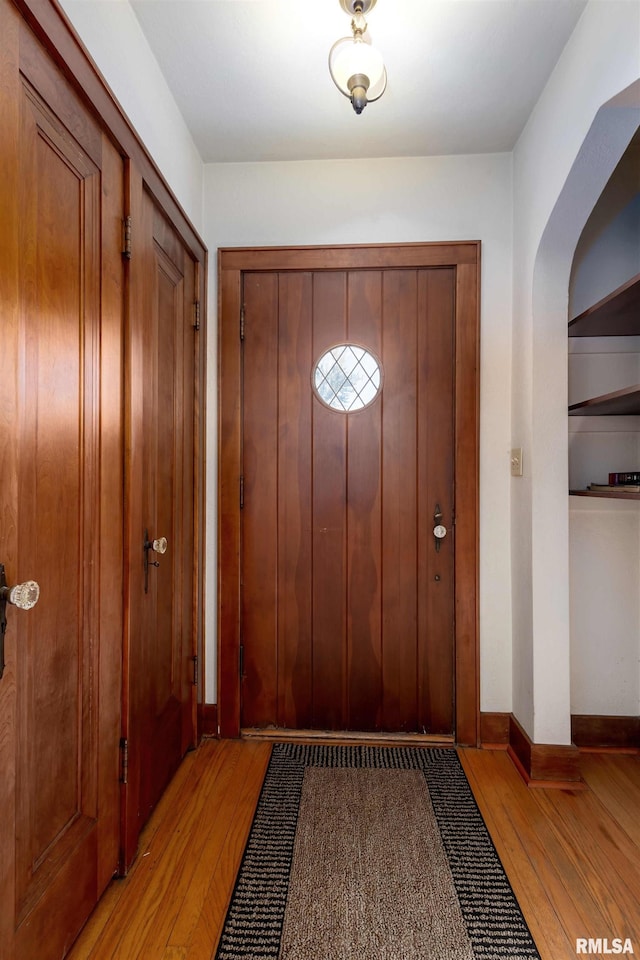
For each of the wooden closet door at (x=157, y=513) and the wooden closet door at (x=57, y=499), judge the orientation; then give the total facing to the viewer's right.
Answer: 2

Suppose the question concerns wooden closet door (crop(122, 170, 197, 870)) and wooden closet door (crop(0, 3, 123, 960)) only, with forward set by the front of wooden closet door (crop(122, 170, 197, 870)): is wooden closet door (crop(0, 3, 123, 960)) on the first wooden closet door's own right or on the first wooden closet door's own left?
on the first wooden closet door's own right

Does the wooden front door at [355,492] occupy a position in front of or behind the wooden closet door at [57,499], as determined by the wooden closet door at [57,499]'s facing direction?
in front

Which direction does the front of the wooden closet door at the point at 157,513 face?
to the viewer's right

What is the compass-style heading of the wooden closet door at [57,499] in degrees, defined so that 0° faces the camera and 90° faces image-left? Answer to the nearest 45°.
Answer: approximately 270°

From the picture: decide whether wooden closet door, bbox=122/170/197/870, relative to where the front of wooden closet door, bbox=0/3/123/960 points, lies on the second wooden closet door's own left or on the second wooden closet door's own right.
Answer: on the second wooden closet door's own left
